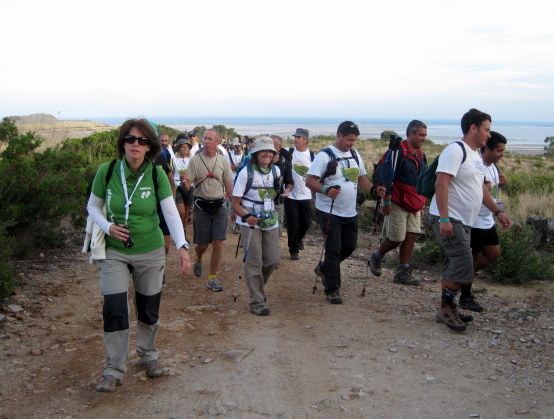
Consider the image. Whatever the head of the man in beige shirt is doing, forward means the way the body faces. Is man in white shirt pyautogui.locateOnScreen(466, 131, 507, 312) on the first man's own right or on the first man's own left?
on the first man's own left

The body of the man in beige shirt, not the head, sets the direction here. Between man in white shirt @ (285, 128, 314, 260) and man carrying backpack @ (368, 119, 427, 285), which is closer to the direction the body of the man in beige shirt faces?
the man carrying backpack

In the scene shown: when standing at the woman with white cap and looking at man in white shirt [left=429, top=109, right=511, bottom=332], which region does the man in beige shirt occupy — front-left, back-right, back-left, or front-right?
back-left

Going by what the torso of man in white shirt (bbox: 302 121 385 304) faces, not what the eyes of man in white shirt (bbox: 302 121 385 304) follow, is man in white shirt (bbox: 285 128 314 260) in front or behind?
behind

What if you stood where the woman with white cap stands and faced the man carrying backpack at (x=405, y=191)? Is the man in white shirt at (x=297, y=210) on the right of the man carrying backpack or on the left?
left

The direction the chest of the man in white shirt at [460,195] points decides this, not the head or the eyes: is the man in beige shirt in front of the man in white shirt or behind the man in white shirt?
behind
